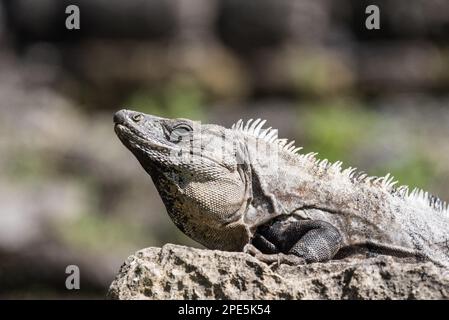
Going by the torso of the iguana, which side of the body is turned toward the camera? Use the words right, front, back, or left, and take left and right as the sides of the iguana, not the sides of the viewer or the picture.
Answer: left
